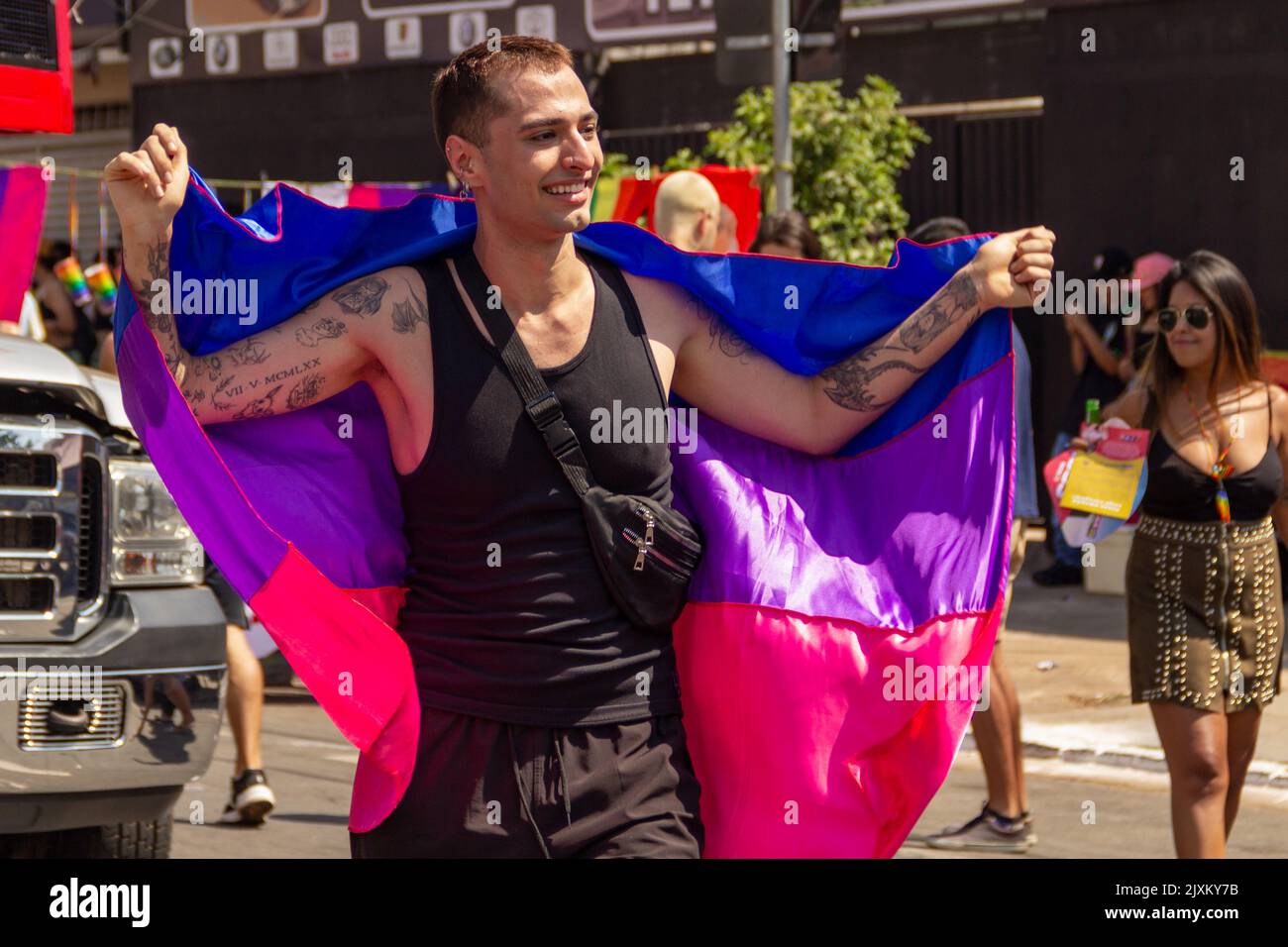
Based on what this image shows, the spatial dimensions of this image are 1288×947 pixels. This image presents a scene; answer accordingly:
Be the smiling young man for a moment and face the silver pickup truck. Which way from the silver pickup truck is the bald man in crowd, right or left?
right

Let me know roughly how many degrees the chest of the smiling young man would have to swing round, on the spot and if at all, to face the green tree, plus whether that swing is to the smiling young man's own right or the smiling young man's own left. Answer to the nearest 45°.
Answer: approximately 135° to the smiling young man's own left

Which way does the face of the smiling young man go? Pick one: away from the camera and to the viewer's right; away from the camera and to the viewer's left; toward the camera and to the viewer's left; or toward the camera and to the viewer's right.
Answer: toward the camera and to the viewer's right

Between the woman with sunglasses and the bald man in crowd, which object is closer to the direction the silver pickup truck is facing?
the woman with sunglasses

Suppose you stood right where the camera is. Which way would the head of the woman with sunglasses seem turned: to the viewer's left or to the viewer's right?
to the viewer's left

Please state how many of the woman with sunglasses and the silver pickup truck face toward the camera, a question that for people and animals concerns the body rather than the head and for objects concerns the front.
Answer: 2

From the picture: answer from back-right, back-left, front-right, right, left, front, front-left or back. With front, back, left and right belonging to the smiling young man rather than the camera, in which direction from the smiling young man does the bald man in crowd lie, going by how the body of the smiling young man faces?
back-left

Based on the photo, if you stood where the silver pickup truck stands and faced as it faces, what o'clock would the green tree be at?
The green tree is roughly at 7 o'clock from the silver pickup truck.

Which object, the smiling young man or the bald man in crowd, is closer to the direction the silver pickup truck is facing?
the smiling young man

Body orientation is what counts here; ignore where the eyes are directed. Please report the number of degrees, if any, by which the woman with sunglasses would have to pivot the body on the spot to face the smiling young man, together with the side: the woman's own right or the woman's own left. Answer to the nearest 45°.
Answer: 0° — they already face them

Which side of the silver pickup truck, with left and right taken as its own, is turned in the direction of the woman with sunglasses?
left

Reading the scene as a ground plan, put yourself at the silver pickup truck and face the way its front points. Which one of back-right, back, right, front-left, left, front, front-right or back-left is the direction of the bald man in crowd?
back-left
